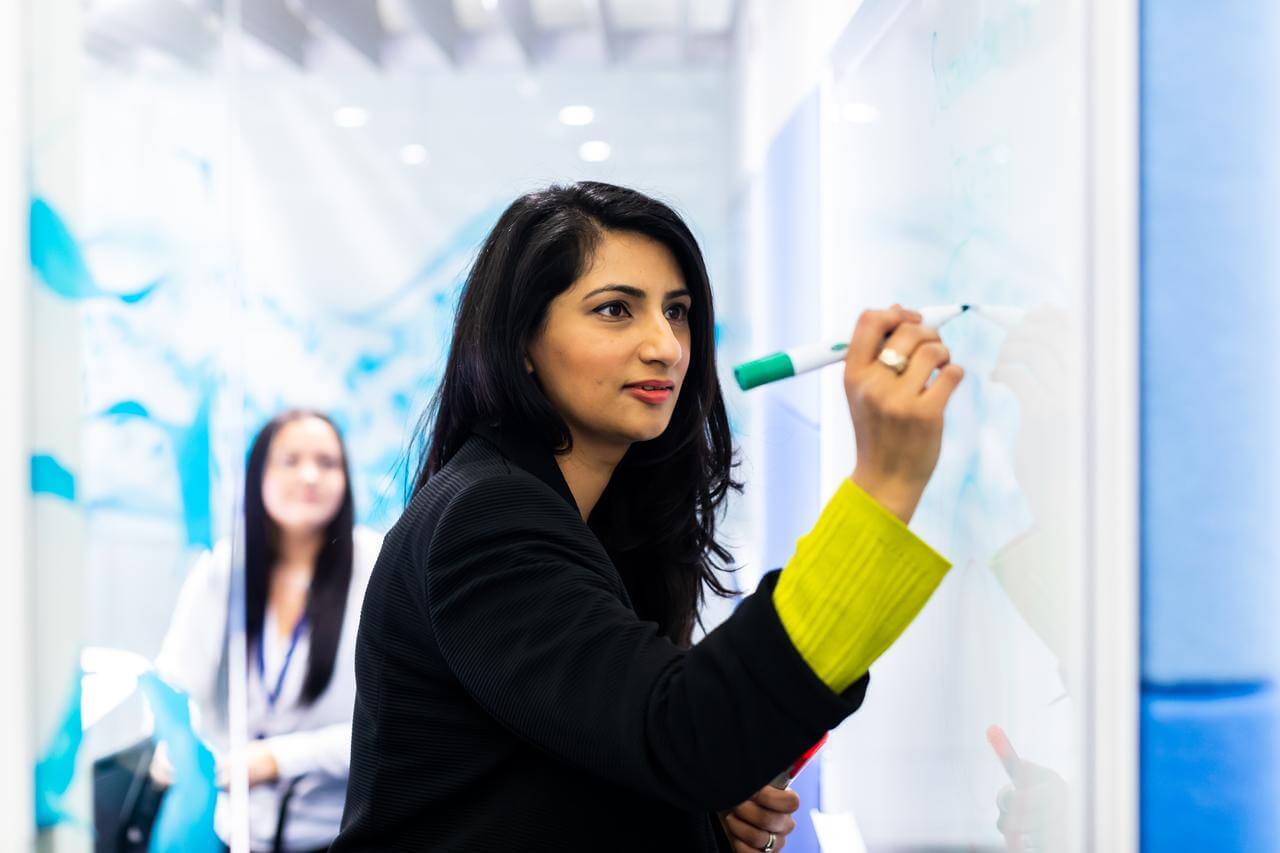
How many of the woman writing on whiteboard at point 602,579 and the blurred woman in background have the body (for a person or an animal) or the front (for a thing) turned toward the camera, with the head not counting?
1

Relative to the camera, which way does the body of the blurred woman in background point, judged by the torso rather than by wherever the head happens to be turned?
toward the camera

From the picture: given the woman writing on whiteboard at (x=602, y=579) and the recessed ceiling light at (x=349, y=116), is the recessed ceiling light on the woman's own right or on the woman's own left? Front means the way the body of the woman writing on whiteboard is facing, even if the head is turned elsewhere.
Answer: on the woman's own left

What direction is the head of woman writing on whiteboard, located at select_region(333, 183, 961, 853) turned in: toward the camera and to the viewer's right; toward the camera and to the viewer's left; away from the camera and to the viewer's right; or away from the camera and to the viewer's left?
toward the camera and to the viewer's right

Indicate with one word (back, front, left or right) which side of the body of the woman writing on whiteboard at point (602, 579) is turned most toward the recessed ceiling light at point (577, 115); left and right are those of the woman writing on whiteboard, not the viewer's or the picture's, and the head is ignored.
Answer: left

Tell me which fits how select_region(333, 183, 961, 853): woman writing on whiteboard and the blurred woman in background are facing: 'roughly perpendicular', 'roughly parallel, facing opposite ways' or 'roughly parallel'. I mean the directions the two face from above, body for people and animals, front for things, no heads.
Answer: roughly perpendicular

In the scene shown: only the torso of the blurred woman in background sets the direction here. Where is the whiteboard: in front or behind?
in front

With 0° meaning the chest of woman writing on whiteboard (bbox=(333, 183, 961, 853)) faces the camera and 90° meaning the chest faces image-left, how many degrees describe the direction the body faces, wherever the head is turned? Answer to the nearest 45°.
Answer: approximately 270°

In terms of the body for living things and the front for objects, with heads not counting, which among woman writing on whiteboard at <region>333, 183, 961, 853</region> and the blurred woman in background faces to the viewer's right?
the woman writing on whiteboard

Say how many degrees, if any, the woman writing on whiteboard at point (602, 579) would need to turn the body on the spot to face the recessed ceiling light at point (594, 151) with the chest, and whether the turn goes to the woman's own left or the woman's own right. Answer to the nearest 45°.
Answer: approximately 90° to the woman's own left
